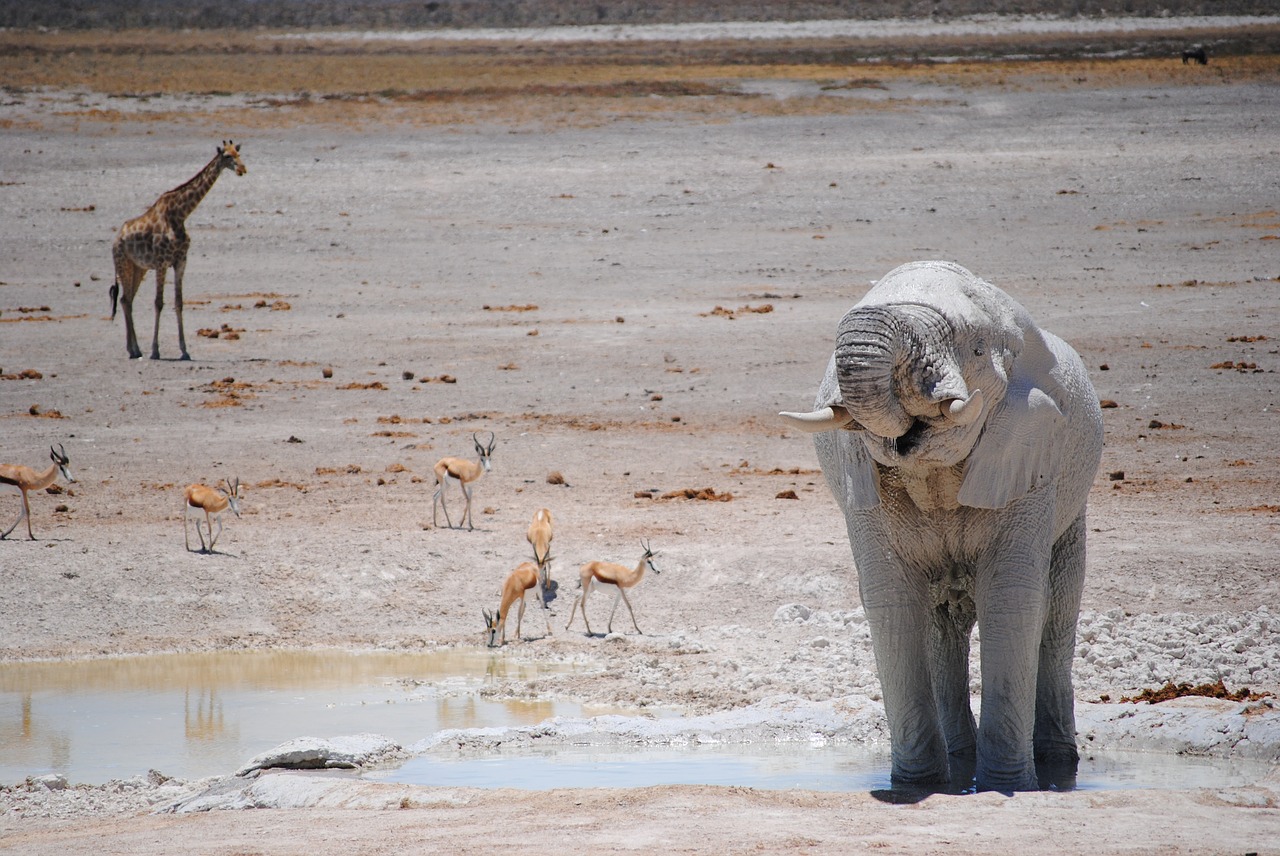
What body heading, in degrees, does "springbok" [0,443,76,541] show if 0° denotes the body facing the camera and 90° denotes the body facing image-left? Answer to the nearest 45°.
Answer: approximately 270°

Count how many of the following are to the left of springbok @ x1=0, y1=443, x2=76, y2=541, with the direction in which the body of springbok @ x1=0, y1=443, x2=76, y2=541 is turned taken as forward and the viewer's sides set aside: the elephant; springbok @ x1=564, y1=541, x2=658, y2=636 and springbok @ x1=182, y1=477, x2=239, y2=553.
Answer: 0

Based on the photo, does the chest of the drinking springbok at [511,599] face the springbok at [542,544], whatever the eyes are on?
no

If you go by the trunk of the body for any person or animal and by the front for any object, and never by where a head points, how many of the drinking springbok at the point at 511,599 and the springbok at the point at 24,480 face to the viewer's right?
1

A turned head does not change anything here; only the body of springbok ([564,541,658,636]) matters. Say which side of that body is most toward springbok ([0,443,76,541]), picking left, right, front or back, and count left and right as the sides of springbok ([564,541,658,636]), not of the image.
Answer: back

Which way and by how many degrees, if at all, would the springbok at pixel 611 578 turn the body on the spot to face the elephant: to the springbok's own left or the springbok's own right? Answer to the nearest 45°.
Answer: approximately 90° to the springbok's own right

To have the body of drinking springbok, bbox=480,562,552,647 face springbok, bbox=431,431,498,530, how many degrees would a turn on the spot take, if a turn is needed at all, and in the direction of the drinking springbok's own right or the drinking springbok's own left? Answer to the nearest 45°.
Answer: approximately 135° to the drinking springbok's own right

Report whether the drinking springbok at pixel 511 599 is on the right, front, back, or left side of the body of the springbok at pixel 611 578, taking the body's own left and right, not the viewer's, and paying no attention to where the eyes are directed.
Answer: back

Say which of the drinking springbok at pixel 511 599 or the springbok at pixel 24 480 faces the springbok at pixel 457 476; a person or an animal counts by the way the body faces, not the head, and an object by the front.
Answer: the springbok at pixel 24 480

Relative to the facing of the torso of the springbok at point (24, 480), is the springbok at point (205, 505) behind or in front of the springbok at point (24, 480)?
in front

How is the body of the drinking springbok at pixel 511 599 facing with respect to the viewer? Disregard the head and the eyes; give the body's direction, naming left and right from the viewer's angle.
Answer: facing the viewer and to the left of the viewer

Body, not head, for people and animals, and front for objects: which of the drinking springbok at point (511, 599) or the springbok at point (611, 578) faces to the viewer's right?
the springbok

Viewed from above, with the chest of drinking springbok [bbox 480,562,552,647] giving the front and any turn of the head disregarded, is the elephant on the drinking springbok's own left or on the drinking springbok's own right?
on the drinking springbok's own left

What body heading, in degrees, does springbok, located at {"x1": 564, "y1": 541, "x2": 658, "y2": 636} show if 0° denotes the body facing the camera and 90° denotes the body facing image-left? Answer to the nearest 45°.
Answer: approximately 270°

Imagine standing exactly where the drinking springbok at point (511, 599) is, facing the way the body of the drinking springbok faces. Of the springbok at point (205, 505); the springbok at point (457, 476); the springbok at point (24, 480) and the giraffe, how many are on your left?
0

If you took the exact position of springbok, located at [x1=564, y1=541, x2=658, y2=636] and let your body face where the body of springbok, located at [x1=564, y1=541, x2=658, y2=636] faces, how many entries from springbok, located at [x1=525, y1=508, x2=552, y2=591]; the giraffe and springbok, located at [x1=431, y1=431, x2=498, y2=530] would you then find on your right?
0

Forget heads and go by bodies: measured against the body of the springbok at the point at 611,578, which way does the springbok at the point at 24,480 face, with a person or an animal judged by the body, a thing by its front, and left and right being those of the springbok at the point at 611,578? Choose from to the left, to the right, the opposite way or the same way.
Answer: the same way
